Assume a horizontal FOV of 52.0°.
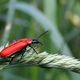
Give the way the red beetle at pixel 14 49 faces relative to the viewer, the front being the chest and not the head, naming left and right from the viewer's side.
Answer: facing to the right of the viewer
